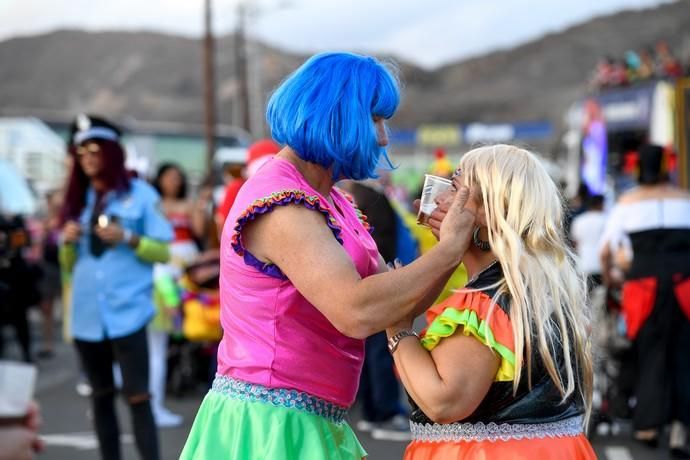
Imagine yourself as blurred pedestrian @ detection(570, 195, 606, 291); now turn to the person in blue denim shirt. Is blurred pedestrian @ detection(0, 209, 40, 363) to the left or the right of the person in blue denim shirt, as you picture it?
right

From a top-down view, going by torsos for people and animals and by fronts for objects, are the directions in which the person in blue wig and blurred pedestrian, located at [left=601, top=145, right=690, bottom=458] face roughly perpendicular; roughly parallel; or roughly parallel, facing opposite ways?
roughly perpendicular

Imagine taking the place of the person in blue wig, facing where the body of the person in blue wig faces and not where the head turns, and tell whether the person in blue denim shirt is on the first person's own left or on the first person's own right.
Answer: on the first person's own left

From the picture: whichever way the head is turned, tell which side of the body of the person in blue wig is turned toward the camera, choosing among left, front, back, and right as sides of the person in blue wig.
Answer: right

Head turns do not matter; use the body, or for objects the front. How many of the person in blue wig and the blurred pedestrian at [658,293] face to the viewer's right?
1
